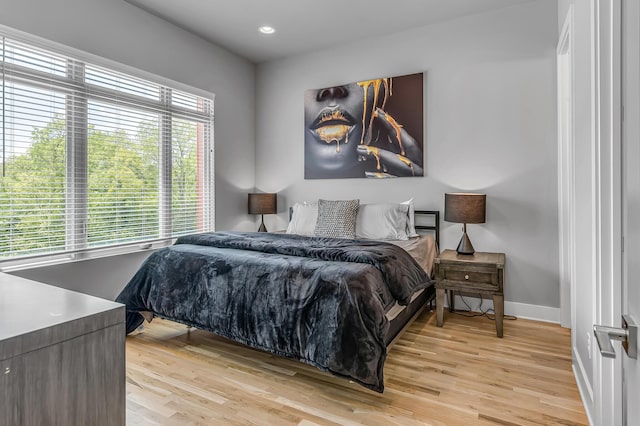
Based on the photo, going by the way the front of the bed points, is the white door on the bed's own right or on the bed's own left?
on the bed's own left

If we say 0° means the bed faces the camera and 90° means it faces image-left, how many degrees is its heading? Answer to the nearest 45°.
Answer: approximately 45°

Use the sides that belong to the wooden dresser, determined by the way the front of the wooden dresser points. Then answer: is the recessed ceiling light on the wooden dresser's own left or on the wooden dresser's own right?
on the wooden dresser's own left

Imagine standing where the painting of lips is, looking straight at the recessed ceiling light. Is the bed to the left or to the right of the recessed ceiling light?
left

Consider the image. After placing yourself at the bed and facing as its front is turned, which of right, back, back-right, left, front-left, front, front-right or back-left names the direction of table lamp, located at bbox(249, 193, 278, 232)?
back-right

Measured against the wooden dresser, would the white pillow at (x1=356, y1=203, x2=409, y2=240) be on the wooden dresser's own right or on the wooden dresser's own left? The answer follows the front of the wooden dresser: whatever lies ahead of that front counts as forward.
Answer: on the wooden dresser's own left
